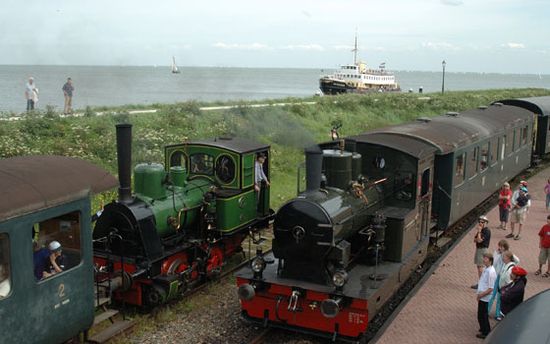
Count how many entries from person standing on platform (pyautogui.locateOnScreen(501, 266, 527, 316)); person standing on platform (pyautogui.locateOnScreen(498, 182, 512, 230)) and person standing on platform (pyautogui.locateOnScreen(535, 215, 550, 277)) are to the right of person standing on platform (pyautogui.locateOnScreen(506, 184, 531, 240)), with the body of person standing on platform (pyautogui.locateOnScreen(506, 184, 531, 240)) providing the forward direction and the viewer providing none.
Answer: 1

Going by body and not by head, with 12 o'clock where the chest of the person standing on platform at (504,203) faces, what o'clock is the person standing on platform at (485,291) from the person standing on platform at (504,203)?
the person standing on platform at (485,291) is roughly at 12 o'clock from the person standing on platform at (504,203).

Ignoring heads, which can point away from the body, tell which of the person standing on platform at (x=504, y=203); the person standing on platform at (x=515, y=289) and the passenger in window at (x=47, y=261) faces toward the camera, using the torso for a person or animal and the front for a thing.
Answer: the person standing on platform at (x=504, y=203)

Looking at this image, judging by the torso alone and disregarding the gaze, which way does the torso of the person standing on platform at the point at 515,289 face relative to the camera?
to the viewer's left

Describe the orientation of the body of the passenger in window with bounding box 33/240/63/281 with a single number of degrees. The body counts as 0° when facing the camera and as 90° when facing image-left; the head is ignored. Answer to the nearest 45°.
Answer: approximately 270°

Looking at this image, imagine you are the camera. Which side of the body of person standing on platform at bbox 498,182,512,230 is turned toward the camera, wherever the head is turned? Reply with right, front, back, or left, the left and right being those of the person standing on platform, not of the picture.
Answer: front

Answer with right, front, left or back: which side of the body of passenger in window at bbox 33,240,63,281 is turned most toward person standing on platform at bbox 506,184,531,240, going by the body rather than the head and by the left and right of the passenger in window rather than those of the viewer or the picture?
front

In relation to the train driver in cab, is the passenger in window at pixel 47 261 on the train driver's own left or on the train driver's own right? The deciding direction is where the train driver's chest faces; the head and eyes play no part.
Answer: on the train driver's own right

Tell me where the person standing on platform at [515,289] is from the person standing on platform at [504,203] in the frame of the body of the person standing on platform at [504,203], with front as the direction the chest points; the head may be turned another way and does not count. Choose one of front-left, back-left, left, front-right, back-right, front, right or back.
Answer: front

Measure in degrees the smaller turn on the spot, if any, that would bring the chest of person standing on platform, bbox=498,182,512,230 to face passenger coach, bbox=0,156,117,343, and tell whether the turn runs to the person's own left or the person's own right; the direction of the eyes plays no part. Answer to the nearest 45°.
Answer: approximately 45° to the person's own right

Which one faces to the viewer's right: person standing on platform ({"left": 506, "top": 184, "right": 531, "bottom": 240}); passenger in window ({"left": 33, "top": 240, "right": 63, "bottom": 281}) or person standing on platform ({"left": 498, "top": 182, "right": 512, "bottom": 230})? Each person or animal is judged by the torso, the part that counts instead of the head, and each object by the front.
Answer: the passenger in window

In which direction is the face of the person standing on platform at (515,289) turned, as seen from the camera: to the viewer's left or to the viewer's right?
to the viewer's left

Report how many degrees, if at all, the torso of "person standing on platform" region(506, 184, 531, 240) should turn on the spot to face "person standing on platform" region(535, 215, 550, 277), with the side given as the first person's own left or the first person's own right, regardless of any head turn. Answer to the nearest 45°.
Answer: approximately 45° to the first person's own left

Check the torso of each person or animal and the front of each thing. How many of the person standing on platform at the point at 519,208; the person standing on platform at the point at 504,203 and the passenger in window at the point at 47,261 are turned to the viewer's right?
1

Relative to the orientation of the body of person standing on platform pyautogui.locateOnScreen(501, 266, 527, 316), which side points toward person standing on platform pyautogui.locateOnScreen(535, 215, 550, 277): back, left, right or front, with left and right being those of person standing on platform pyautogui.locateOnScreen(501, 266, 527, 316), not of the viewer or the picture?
right

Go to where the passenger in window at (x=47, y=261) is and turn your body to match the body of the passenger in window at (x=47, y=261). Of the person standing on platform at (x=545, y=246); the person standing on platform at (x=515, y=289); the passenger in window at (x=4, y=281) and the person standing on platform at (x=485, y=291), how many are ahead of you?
3
